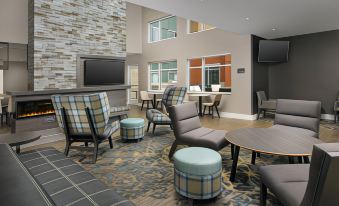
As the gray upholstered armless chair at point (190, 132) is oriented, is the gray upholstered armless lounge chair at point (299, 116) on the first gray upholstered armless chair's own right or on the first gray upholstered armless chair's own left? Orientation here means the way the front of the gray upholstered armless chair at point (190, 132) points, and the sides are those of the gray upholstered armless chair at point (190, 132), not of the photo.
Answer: on the first gray upholstered armless chair's own left

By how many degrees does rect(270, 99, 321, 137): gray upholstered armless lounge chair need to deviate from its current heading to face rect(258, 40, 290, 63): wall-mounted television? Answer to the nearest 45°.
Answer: approximately 135° to its right

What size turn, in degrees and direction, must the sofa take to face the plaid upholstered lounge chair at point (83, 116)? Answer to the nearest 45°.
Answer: approximately 45° to its left

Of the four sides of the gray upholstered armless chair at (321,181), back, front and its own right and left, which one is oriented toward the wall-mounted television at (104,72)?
front

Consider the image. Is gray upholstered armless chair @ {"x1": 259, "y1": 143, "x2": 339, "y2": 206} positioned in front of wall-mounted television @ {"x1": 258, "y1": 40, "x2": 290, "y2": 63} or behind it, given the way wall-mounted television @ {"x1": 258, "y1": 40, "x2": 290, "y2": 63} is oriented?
in front

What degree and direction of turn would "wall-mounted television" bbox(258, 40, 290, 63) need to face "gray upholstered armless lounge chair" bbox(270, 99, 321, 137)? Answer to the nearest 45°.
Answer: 0° — it already faces it

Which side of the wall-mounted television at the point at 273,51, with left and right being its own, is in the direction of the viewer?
front

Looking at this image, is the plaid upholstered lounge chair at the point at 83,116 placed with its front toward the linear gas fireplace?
no

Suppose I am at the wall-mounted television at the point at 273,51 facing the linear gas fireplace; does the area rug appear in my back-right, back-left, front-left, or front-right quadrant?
front-left

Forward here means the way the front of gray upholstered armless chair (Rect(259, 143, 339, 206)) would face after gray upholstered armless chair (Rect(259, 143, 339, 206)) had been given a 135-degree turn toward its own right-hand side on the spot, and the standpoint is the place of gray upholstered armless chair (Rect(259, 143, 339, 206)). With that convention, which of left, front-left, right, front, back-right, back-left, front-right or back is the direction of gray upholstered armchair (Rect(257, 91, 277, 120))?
left

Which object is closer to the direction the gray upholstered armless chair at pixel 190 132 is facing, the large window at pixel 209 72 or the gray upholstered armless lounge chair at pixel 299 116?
the gray upholstered armless lounge chair

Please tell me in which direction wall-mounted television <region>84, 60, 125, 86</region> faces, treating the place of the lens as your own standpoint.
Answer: facing the viewer
